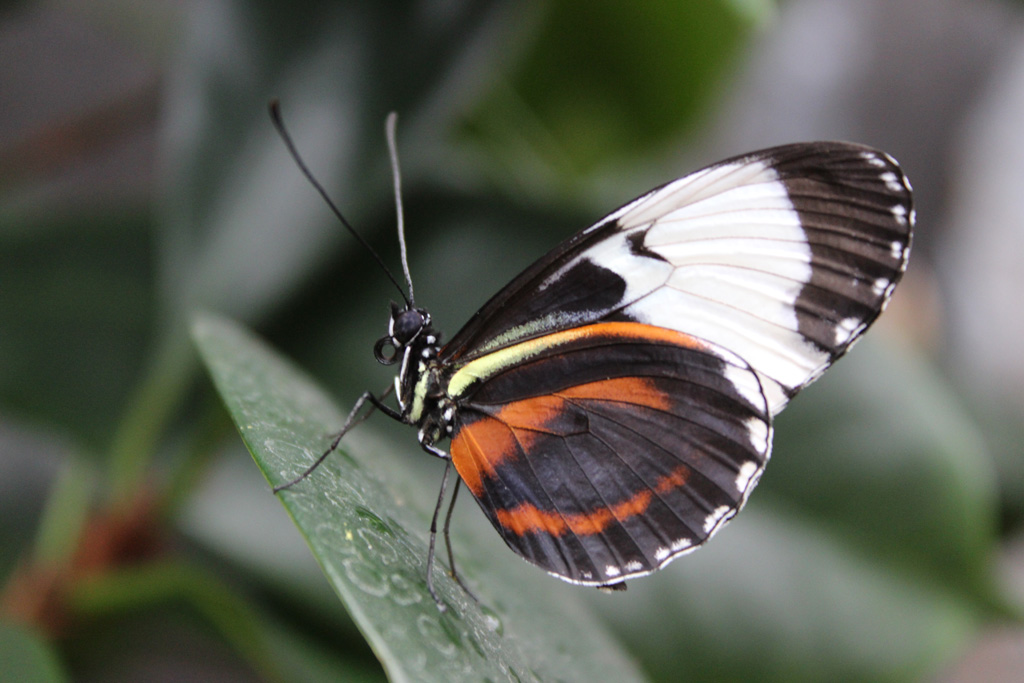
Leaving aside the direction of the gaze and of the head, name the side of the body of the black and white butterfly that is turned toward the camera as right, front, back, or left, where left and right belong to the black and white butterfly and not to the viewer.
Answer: left
